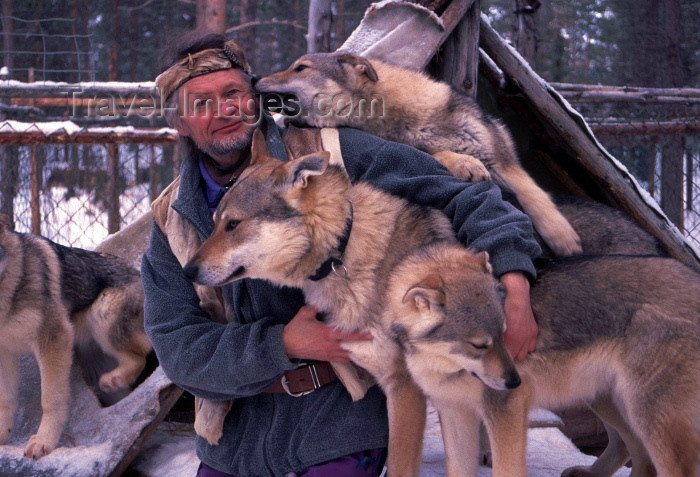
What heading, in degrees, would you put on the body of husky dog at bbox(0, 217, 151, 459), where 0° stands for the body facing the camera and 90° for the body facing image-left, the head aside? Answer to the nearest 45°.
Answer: approximately 45°

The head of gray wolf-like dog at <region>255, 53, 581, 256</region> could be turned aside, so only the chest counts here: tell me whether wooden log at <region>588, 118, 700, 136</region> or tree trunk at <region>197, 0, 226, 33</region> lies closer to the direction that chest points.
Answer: the tree trunk

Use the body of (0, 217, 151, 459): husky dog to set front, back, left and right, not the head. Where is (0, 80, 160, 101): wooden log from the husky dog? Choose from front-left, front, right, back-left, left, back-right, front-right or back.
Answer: back-right

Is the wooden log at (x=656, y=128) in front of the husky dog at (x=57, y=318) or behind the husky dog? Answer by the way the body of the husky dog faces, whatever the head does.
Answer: behind

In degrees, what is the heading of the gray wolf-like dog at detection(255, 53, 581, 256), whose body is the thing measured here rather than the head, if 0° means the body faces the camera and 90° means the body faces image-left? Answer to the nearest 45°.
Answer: approximately 90°

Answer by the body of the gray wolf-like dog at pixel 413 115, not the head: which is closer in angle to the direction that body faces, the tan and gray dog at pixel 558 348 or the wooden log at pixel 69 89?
the wooden log

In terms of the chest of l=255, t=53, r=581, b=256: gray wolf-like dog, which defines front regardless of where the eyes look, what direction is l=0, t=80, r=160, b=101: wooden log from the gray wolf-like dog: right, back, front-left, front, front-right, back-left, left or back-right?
front-right

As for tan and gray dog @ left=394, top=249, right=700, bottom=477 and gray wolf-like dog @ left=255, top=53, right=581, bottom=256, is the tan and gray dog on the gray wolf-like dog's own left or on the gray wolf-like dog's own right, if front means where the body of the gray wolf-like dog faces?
on the gray wolf-like dog's own left

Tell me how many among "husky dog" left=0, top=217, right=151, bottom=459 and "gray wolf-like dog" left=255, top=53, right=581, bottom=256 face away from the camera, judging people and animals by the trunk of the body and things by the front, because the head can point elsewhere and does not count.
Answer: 0

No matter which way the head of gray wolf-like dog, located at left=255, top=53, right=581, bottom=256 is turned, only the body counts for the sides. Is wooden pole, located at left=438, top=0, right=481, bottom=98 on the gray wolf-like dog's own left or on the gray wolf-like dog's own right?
on the gray wolf-like dog's own right

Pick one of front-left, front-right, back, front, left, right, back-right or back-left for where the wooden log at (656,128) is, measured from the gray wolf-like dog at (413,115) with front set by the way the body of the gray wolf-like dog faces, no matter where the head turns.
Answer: back-right
